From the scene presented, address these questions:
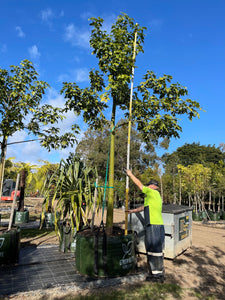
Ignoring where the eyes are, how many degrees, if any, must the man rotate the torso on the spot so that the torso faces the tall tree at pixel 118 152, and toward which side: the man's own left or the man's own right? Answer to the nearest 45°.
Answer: approximately 45° to the man's own right

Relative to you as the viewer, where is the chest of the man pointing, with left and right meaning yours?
facing away from the viewer and to the left of the viewer

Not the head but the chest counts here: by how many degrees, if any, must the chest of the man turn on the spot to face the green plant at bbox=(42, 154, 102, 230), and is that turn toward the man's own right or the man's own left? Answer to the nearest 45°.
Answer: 0° — they already face it

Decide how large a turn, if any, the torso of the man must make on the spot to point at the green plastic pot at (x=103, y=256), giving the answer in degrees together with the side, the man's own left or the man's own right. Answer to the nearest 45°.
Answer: approximately 45° to the man's own left

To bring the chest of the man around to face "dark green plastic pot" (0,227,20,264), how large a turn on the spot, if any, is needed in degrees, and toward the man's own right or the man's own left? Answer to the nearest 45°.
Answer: approximately 45° to the man's own left
